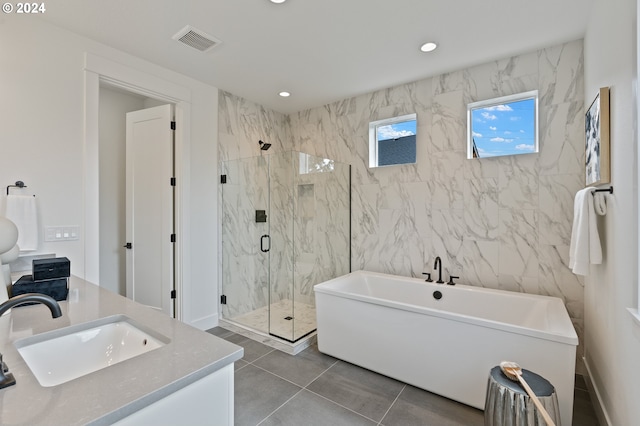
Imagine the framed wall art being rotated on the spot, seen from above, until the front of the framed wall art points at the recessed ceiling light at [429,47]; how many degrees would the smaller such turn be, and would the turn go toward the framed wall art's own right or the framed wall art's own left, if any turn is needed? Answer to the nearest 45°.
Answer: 0° — it already faces it

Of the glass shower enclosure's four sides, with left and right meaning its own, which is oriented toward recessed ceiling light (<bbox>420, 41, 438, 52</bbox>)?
left

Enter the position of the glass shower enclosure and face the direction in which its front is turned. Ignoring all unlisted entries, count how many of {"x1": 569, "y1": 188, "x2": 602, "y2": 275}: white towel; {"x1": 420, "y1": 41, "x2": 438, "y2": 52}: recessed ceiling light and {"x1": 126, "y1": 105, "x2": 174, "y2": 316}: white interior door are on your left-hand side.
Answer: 2

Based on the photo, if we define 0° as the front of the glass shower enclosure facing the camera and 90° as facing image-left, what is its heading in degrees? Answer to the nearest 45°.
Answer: approximately 45°

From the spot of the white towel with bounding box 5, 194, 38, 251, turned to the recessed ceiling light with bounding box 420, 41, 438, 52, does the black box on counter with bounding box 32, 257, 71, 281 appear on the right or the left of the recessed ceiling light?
right

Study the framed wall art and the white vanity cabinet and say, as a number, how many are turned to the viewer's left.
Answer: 1

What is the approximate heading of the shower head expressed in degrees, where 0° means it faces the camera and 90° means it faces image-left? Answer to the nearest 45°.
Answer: approximately 315°

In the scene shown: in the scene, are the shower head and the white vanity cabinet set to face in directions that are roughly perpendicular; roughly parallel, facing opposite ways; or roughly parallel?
roughly perpendicular

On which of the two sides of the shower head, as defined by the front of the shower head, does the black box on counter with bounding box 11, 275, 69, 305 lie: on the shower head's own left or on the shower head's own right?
on the shower head's own right

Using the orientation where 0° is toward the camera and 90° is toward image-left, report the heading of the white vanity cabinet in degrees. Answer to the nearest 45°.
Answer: approximately 225°

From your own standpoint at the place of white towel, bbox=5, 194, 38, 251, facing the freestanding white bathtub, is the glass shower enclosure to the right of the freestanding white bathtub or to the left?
left

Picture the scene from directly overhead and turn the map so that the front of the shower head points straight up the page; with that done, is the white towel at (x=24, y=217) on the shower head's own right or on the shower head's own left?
on the shower head's own right

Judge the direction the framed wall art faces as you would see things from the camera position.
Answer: facing to the left of the viewer
